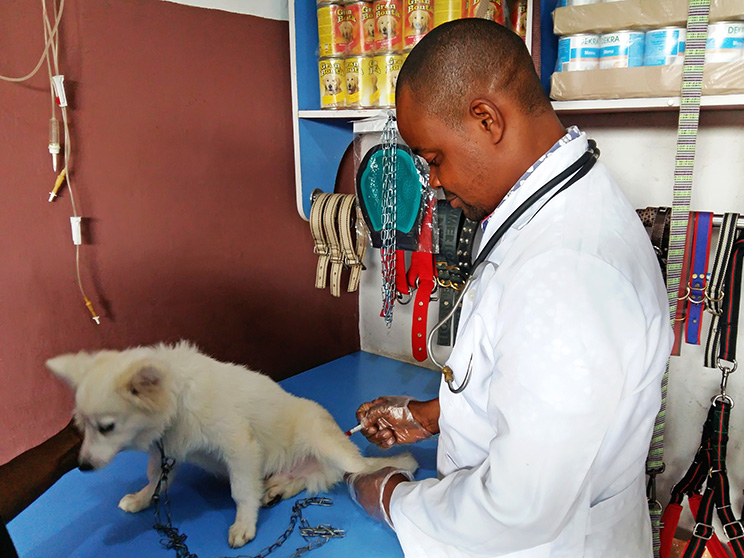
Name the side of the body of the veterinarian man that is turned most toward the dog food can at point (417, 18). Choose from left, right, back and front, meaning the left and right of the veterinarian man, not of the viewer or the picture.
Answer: right

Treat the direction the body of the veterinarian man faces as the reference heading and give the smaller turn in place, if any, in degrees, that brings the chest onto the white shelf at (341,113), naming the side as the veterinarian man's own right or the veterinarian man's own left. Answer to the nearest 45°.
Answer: approximately 45° to the veterinarian man's own right

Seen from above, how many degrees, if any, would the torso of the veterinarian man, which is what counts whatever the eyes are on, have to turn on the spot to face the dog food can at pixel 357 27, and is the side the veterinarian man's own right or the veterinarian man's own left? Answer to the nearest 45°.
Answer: approximately 45° to the veterinarian man's own right

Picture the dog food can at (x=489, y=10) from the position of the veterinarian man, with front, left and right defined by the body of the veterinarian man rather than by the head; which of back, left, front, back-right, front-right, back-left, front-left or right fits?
right

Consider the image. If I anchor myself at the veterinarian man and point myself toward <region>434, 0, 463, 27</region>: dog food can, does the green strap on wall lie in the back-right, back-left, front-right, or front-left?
front-right

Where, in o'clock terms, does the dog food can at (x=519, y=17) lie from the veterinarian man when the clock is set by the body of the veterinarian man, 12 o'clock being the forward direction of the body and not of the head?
The dog food can is roughly at 3 o'clock from the veterinarian man.

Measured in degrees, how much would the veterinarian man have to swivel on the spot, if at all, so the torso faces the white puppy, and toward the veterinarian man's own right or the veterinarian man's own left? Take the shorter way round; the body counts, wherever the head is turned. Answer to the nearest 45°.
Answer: approximately 45° to the veterinarian man's own right

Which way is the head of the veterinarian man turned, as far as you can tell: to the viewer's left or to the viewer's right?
to the viewer's left

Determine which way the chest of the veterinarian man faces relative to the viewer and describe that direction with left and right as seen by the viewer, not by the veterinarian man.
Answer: facing to the left of the viewer

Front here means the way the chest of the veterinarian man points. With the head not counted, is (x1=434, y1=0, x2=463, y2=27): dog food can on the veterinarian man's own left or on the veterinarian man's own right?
on the veterinarian man's own right

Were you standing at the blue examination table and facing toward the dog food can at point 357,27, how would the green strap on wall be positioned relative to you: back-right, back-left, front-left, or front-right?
front-right
